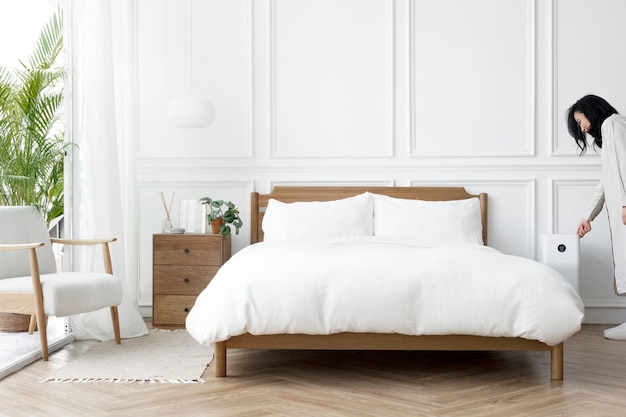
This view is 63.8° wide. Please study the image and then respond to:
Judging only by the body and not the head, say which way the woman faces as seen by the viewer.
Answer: to the viewer's left

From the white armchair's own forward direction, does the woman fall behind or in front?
in front

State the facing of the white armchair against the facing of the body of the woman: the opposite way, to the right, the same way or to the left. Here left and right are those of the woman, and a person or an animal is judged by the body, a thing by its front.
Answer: the opposite way

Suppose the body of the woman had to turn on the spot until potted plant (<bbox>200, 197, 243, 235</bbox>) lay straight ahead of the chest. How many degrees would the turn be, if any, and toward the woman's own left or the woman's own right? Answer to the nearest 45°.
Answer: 0° — they already face it

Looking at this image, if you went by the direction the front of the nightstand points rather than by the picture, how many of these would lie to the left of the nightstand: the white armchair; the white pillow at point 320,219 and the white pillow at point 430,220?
2

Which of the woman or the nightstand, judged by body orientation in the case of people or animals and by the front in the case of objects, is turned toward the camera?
the nightstand

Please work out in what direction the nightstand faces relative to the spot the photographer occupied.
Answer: facing the viewer

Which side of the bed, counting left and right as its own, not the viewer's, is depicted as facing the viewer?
front

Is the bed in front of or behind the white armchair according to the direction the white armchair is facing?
in front

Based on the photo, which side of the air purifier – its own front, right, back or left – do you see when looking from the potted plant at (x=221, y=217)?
right

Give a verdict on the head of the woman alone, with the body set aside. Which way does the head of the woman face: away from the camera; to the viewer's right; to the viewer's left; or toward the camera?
to the viewer's left
